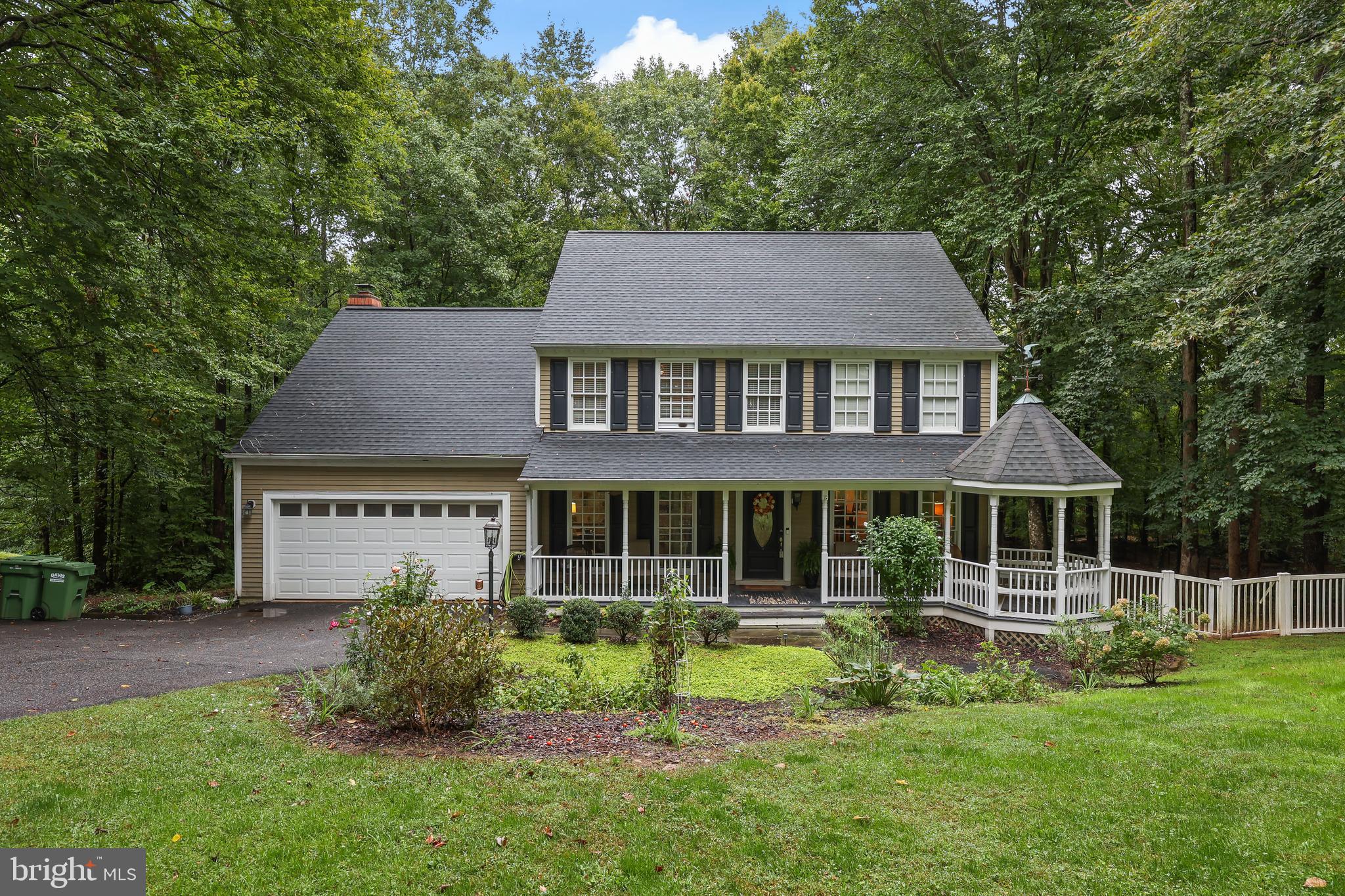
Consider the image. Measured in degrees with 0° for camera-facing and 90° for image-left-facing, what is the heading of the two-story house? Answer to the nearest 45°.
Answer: approximately 0°

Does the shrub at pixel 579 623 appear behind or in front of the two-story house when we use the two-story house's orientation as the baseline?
in front

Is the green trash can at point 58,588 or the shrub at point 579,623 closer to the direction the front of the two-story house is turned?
the shrub

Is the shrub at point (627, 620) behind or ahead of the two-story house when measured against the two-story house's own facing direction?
ahead

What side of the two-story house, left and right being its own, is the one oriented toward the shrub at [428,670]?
front

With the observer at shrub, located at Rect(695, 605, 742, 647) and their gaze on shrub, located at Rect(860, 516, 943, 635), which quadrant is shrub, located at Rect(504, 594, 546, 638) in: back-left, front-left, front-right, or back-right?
back-left

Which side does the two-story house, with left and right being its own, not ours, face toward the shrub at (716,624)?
front

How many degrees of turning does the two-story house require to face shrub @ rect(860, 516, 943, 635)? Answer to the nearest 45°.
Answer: approximately 45° to its left

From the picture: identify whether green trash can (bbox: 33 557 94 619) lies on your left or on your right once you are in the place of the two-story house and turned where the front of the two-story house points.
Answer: on your right
